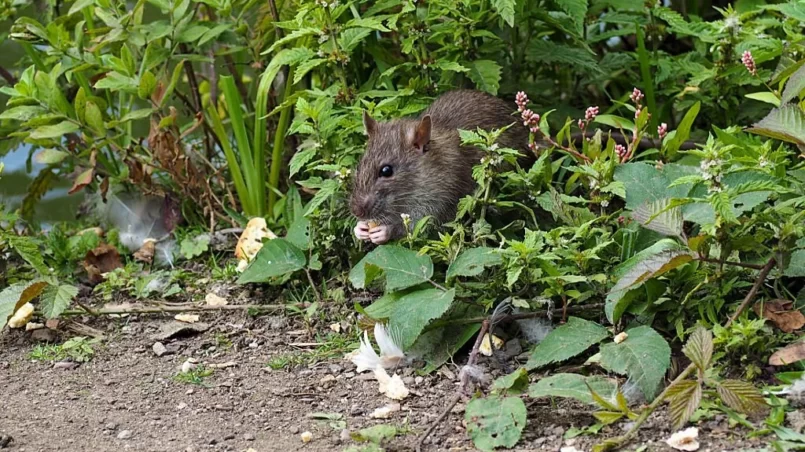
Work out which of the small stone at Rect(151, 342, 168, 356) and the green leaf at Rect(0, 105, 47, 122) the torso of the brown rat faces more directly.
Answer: the small stone

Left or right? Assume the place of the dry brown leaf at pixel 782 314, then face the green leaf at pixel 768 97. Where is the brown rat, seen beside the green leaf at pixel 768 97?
left

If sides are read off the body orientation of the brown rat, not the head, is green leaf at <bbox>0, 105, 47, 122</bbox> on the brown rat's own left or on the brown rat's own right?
on the brown rat's own right

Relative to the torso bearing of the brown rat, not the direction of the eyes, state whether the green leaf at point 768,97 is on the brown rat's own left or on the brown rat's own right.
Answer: on the brown rat's own left

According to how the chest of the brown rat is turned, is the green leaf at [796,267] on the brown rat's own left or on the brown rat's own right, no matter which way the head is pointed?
on the brown rat's own left

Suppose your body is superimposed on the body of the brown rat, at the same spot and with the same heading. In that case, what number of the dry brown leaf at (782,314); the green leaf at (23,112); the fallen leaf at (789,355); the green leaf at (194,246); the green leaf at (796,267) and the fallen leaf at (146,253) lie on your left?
3

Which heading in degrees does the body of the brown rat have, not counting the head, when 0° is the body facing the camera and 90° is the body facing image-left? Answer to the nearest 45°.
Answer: approximately 45°

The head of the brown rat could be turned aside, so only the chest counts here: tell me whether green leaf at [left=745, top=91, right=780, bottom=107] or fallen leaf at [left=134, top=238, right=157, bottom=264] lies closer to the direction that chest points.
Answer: the fallen leaf

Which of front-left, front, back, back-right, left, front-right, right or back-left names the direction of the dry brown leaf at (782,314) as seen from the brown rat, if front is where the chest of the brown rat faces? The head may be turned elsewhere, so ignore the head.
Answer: left
